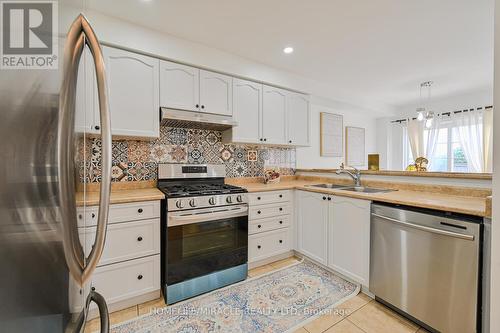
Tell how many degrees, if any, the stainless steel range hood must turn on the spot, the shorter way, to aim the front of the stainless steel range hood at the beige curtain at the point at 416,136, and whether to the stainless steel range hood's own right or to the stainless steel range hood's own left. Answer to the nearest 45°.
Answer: approximately 45° to the stainless steel range hood's own left

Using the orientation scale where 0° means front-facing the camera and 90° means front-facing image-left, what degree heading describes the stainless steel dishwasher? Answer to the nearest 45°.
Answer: approximately 45°

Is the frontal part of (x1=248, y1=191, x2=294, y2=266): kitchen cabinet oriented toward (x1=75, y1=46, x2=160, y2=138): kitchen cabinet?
no

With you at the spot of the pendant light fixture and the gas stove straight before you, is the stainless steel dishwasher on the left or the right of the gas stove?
left

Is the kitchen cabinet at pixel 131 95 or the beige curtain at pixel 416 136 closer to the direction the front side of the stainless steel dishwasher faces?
the kitchen cabinet

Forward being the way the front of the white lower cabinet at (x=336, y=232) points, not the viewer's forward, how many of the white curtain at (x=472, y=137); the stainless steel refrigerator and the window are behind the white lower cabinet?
2

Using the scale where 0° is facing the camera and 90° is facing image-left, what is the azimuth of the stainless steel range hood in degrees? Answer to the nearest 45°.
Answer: approximately 315°

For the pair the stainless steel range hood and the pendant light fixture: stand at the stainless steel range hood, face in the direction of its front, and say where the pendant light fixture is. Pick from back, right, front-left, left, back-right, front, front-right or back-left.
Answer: front-left

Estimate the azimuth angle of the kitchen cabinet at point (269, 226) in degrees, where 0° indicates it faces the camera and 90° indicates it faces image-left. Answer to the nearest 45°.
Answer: approximately 315°

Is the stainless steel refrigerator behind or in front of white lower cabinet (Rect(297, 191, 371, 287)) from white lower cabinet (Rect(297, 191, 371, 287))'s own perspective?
in front

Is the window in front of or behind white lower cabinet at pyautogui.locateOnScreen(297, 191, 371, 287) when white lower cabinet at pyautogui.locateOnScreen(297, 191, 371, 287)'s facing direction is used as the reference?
behind

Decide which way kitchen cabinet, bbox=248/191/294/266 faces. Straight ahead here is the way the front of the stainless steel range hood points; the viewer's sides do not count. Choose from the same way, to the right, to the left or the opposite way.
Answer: the same way

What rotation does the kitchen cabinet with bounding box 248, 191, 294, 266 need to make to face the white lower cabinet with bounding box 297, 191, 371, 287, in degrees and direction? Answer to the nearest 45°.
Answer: approximately 45° to its left

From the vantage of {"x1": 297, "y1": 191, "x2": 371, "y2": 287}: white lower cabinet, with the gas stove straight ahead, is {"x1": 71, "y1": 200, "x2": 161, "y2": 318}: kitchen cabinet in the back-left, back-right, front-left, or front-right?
front-left

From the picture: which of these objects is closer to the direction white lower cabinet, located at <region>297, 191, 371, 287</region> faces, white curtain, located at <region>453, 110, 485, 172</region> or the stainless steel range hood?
the stainless steel range hood

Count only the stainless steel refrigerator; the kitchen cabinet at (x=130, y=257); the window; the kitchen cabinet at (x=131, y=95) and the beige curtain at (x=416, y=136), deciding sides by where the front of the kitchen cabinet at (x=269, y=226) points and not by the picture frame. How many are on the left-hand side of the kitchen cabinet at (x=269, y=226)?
2

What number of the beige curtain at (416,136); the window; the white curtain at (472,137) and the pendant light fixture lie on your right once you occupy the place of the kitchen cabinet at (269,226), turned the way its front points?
0
